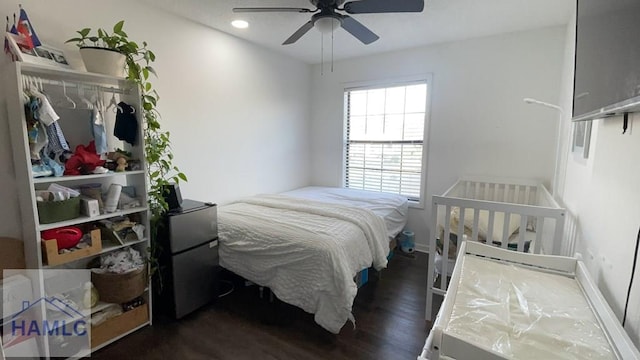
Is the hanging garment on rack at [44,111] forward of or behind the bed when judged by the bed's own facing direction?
forward

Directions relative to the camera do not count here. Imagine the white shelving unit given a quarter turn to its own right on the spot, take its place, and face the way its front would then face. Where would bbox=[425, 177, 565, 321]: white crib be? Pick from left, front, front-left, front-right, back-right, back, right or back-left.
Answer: left

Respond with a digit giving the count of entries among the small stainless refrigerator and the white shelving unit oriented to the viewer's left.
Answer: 0

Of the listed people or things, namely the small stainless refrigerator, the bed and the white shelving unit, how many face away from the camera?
0

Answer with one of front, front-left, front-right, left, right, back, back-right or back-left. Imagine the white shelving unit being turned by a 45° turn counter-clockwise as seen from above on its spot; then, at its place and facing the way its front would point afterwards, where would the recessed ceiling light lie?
front

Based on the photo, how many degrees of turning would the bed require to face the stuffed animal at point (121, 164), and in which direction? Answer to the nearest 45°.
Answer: approximately 45° to its right

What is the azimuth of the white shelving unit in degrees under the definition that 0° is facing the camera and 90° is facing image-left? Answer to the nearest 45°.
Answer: approximately 315°

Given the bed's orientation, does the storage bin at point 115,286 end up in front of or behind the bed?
in front

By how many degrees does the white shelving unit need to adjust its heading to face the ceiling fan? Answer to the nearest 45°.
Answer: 0° — it already faces it

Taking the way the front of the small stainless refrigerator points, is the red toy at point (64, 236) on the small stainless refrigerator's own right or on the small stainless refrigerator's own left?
on the small stainless refrigerator's own right

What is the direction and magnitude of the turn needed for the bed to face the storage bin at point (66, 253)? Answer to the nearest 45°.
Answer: approximately 45° to its right

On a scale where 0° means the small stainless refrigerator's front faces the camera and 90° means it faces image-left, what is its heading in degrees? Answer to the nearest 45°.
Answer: approximately 315°

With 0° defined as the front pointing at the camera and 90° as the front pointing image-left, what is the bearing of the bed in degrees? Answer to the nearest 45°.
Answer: approximately 45°
